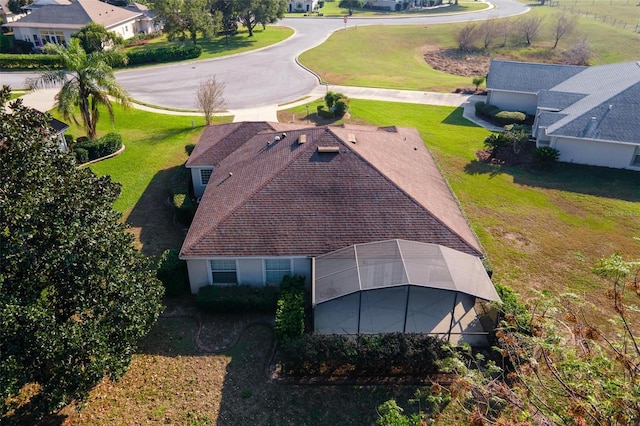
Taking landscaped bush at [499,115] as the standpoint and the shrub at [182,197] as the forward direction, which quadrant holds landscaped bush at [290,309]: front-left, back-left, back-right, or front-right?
front-left

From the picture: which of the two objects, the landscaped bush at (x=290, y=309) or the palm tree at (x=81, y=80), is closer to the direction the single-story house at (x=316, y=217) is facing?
the palm tree

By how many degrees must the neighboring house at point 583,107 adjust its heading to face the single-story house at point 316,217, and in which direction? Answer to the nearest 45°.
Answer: approximately 90° to its left

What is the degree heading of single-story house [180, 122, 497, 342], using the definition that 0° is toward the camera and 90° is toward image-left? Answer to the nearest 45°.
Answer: approximately 180°

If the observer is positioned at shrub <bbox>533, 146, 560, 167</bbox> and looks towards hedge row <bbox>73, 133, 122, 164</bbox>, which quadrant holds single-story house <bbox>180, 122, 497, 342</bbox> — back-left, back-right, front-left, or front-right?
front-left

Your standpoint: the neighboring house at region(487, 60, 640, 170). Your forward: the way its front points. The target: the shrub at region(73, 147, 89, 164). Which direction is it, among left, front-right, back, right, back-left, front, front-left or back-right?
front-left

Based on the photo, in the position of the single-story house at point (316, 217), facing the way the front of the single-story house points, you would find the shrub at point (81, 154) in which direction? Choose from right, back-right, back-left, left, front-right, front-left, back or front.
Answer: front-left

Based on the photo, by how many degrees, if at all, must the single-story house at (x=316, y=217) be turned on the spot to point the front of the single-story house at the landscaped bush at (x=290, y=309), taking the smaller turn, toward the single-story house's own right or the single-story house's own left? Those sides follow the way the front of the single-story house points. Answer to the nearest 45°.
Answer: approximately 180°

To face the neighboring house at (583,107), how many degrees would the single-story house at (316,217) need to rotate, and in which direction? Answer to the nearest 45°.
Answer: approximately 45° to its right

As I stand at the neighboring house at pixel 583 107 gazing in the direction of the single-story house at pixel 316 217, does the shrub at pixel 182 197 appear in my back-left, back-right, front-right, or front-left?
front-right

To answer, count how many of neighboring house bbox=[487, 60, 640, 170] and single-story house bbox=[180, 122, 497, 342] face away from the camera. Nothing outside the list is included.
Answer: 1

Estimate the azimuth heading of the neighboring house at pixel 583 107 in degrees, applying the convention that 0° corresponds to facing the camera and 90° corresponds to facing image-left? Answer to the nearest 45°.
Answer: approximately 90°
